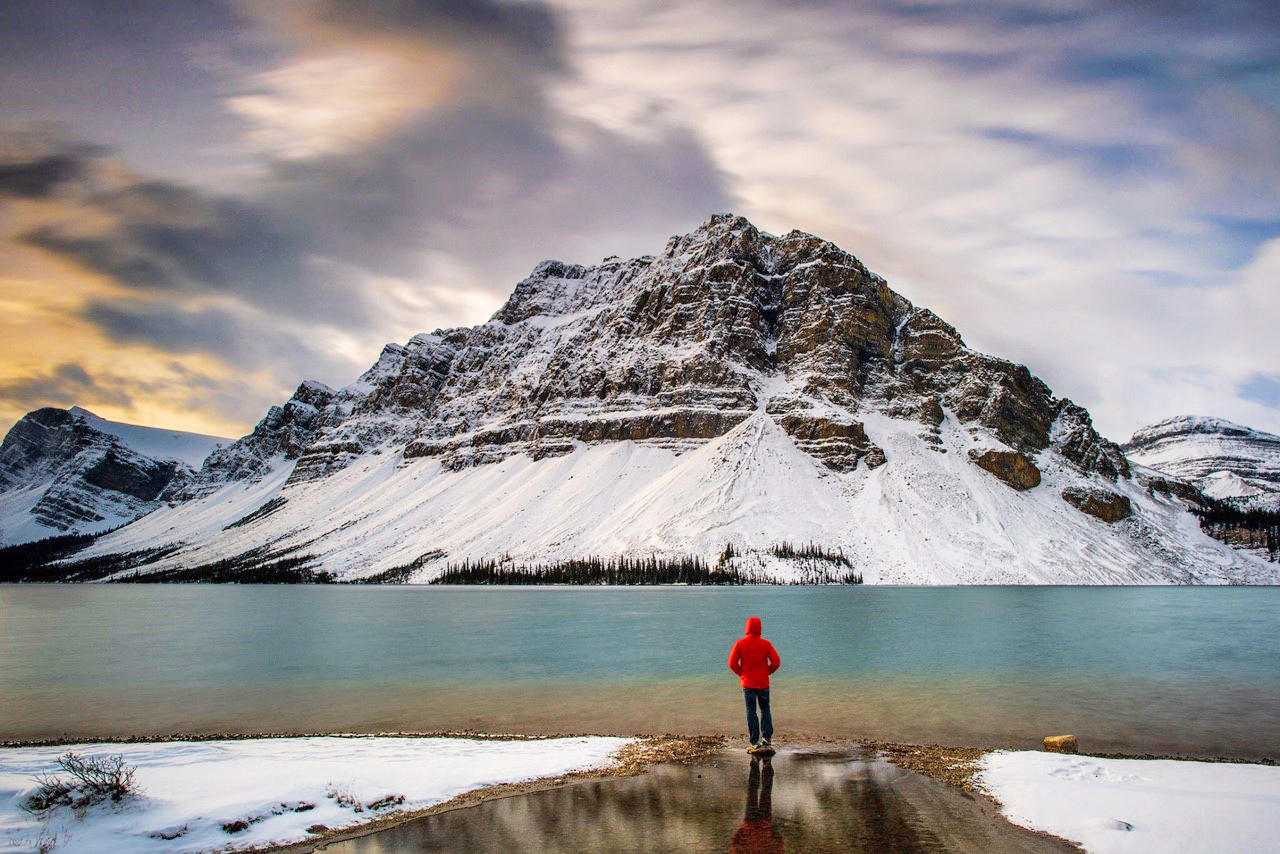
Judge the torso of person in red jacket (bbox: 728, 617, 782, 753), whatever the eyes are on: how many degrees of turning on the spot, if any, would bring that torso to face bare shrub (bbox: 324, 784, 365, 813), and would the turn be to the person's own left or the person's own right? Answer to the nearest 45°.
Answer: approximately 135° to the person's own left

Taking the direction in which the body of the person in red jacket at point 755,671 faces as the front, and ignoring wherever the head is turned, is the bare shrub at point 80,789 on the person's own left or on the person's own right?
on the person's own left

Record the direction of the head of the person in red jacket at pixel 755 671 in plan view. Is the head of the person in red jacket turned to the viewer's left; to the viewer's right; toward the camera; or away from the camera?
away from the camera

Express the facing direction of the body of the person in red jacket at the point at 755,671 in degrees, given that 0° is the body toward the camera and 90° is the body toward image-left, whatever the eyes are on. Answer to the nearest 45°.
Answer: approximately 180°
